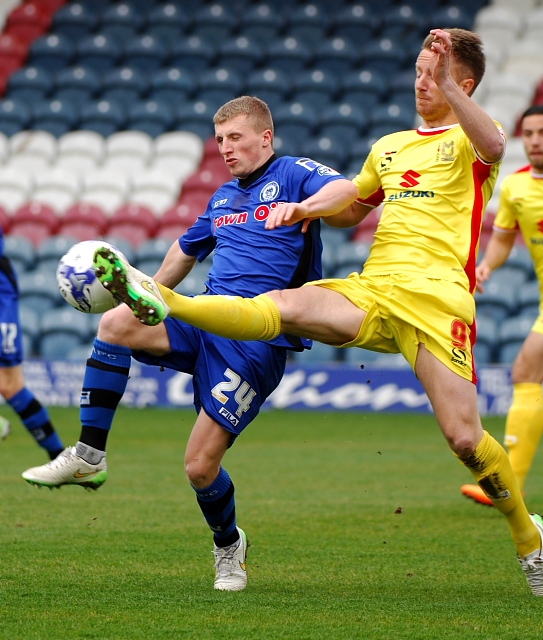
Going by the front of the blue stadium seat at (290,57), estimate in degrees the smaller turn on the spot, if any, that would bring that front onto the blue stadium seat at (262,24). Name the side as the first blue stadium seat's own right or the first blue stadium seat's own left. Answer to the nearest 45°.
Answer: approximately 135° to the first blue stadium seat's own right

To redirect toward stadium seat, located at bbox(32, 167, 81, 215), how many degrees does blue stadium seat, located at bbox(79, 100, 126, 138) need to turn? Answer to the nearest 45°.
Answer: approximately 45° to its right

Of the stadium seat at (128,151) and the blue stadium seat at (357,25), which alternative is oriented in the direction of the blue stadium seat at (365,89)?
the blue stadium seat at (357,25)

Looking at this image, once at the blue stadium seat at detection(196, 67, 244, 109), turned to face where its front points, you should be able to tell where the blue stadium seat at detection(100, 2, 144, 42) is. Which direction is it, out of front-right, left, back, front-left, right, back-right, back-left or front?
back-right

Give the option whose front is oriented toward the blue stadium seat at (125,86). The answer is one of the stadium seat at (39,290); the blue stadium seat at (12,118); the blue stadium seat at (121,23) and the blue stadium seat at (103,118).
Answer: the blue stadium seat at (121,23)

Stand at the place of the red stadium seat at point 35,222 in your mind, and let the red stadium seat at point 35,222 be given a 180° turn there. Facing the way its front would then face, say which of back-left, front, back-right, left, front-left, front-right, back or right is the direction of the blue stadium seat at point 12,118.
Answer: front

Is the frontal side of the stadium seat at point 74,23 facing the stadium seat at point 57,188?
yes

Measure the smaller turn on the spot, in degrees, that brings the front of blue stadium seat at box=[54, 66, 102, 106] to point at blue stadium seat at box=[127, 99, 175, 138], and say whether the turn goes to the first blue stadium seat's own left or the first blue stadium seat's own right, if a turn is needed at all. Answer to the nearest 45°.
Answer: approximately 45° to the first blue stadium seat's own left

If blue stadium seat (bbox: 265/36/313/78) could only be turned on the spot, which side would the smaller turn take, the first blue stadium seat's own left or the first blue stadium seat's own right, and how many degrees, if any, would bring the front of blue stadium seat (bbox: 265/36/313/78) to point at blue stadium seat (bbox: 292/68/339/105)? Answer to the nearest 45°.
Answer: approximately 45° to the first blue stadium seat's own left

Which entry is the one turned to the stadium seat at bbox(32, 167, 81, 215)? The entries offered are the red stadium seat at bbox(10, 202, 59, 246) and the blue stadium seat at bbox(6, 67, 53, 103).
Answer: the blue stadium seat
